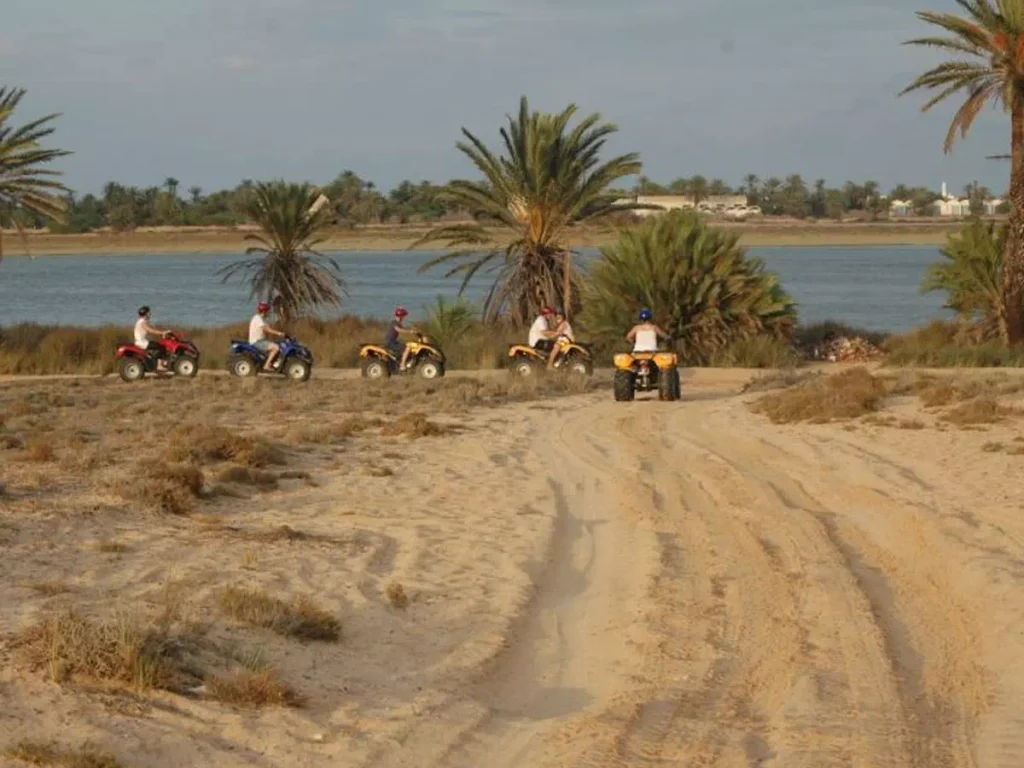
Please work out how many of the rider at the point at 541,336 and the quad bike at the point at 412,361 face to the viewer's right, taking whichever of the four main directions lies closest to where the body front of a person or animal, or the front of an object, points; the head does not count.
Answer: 2

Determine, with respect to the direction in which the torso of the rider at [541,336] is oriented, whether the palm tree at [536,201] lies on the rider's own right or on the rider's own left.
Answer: on the rider's own left

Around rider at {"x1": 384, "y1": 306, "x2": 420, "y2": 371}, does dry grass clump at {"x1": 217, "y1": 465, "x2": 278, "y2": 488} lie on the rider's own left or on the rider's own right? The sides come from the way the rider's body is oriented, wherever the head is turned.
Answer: on the rider's own right

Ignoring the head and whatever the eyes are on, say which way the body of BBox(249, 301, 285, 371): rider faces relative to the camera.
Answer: to the viewer's right

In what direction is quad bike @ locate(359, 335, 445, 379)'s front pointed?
to the viewer's right

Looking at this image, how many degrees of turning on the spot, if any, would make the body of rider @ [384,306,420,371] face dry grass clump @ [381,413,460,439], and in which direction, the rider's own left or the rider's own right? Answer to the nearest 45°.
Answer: approximately 90° to the rider's own right

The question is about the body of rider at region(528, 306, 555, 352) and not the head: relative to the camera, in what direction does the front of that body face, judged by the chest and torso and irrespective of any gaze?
to the viewer's right

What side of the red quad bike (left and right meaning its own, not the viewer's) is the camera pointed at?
right

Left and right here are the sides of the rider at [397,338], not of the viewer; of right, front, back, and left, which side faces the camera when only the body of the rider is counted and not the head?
right

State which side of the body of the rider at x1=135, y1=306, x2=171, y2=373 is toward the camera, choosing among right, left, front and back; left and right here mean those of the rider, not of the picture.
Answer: right

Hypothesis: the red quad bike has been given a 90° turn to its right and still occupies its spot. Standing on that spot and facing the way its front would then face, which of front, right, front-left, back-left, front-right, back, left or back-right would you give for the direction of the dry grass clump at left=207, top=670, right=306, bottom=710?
front
